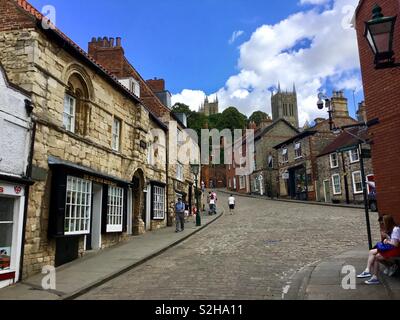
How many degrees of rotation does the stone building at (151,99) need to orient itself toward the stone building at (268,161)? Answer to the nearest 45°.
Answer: approximately 90° to its left

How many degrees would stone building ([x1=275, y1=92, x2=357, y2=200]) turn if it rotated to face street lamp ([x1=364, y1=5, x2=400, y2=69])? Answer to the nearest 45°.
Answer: approximately 45° to its left

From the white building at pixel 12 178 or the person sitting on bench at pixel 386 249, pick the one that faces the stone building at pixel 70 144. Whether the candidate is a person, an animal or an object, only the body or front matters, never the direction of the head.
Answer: the person sitting on bench

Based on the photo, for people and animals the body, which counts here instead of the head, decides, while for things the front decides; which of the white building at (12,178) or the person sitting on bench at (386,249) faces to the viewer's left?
the person sitting on bench

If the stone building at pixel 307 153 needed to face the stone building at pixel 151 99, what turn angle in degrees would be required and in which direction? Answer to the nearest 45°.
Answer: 0° — it already faces it

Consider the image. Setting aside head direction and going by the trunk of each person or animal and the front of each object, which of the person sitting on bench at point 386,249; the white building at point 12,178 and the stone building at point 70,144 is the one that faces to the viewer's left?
the person sitting on bench

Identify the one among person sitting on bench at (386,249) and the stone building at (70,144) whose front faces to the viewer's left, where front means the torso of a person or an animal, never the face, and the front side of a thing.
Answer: the person sitting on bench

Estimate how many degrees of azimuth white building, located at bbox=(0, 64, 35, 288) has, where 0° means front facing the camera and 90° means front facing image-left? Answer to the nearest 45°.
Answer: approximately 315°

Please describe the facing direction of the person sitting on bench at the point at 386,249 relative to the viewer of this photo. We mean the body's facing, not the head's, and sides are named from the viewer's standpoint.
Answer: facing to the left of the viewer

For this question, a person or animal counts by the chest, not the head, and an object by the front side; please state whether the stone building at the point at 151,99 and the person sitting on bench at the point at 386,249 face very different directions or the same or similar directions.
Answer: very different directions

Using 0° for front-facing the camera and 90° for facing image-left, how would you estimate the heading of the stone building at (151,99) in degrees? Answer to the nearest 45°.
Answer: approximately 315°

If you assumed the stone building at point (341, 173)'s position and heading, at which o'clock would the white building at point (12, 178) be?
the white building at point (12, 178) is roughly at 11 o'clock from the stone building at point (341, 173).

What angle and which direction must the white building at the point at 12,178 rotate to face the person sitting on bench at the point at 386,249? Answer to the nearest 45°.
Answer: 0° — it already faces them
